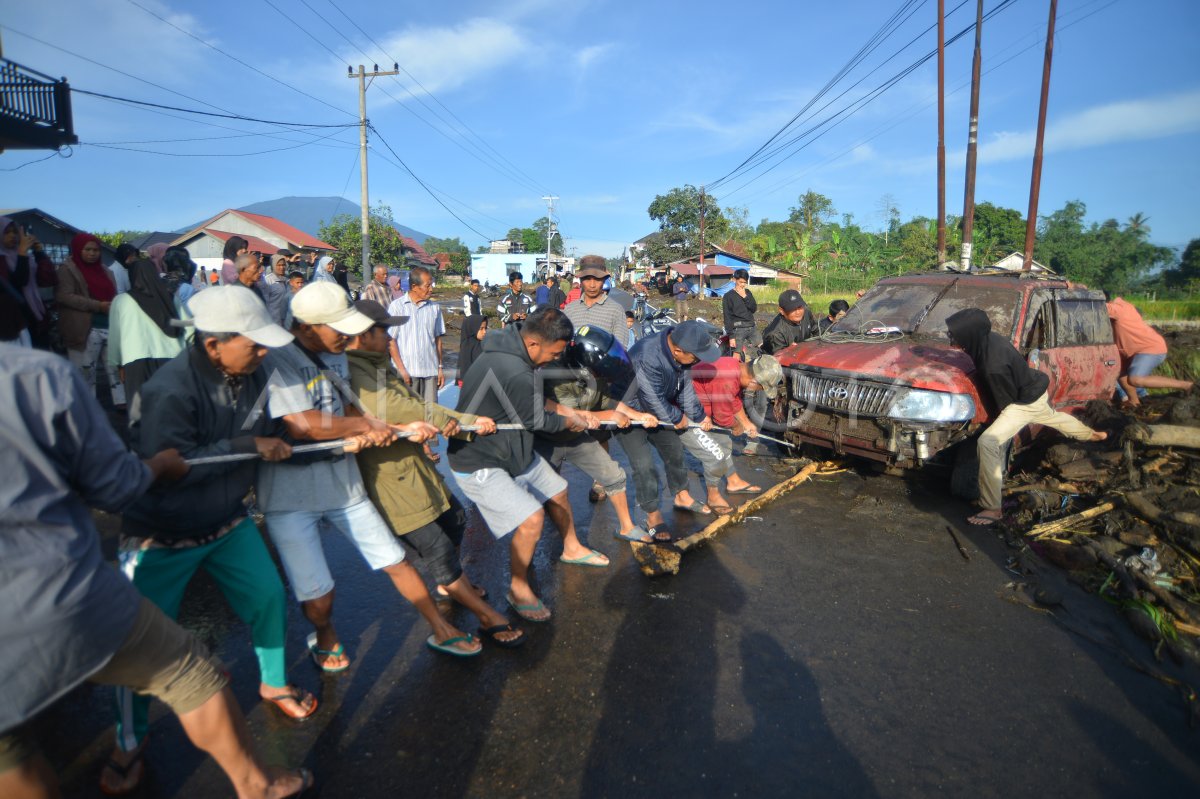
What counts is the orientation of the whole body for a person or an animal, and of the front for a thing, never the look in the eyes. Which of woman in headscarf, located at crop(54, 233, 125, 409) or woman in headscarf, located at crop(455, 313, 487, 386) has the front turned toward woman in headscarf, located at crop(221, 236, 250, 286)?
woman in headscarf, located at crop(54, 233, 125, 409)

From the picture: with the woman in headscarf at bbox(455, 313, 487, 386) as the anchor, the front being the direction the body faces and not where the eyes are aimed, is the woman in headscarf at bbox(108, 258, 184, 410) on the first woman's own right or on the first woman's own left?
on the first woman's own right

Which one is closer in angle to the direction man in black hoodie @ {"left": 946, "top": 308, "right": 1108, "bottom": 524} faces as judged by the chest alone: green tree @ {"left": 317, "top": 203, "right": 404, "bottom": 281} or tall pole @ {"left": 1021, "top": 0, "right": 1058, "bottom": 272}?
the green tree

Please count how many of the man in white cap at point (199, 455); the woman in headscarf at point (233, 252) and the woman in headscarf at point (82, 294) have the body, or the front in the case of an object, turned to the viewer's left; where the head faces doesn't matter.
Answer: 0

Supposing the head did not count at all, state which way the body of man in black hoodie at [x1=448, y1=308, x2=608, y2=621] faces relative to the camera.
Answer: to the viewer's right

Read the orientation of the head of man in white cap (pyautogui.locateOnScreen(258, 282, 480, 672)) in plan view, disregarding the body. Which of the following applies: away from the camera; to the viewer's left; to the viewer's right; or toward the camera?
to the viewer's right

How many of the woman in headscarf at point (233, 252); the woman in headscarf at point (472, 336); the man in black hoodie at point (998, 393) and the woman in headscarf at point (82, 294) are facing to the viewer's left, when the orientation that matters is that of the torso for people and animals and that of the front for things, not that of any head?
1

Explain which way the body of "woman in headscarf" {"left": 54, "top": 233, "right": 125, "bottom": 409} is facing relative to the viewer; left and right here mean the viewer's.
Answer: facing the viewer and to the right of the viewer

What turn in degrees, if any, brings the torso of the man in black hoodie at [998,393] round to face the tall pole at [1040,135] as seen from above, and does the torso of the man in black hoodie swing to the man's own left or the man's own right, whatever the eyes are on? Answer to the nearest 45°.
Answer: approximately 90° to the man's own right

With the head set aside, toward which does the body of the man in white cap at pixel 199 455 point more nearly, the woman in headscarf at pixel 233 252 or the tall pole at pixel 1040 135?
the tall pole

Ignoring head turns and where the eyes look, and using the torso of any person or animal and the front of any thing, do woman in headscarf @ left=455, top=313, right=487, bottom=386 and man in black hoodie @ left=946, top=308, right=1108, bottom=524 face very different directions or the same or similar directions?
very different directions

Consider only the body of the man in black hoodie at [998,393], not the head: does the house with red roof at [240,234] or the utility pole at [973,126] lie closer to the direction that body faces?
the house with red roof

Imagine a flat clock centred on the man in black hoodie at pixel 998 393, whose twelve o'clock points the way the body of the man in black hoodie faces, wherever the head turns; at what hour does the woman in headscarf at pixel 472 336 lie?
The woman in headscarf is roughly at 12 o'clock from the man in black hoodie.

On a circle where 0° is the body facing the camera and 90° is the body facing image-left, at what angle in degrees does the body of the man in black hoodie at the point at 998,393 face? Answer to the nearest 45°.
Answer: approximately 90°

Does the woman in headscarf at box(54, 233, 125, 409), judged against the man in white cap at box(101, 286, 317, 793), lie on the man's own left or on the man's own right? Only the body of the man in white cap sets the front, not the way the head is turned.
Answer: on the man's own left
